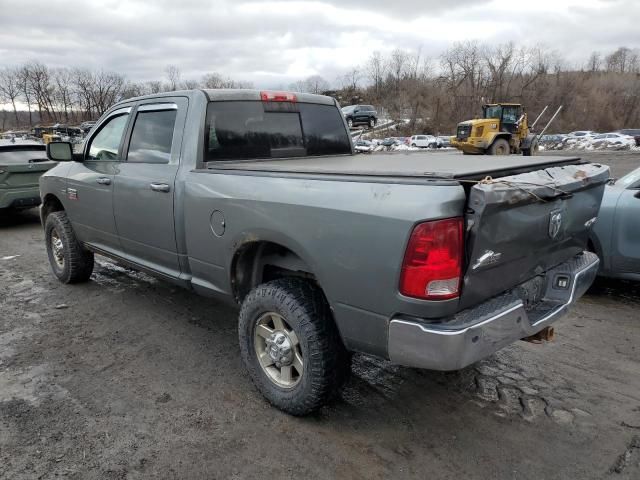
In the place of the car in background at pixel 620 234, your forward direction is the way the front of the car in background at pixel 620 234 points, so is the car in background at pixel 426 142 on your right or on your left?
on your right

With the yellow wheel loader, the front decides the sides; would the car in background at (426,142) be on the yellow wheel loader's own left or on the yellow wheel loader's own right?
on the yellow wheel loader's own left

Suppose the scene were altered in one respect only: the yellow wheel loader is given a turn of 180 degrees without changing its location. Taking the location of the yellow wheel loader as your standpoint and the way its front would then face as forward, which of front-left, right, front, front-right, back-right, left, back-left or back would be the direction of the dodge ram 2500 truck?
front-left

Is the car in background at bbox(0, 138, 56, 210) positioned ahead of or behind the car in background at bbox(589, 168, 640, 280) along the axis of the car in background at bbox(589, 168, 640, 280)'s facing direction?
ahead

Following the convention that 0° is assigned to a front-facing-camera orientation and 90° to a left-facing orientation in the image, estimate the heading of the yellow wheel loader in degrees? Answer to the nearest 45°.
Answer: approximately 225°

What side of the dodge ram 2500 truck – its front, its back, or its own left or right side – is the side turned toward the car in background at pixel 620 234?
right

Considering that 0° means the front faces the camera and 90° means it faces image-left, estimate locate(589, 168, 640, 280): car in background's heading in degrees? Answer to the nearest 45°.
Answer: approximately 90°

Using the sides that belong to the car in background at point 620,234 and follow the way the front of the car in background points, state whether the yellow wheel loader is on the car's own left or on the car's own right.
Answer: on the car's own right

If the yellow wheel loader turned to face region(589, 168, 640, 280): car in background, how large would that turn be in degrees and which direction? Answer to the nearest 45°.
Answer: approximately 135° to its right

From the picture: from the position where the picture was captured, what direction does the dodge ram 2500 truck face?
facing away from the viewer and to the left of the viewer
